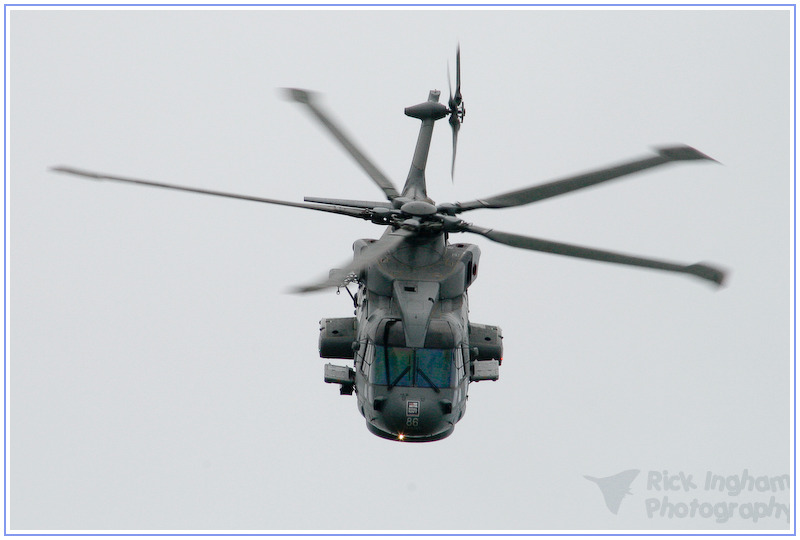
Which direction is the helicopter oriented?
toward the camera
